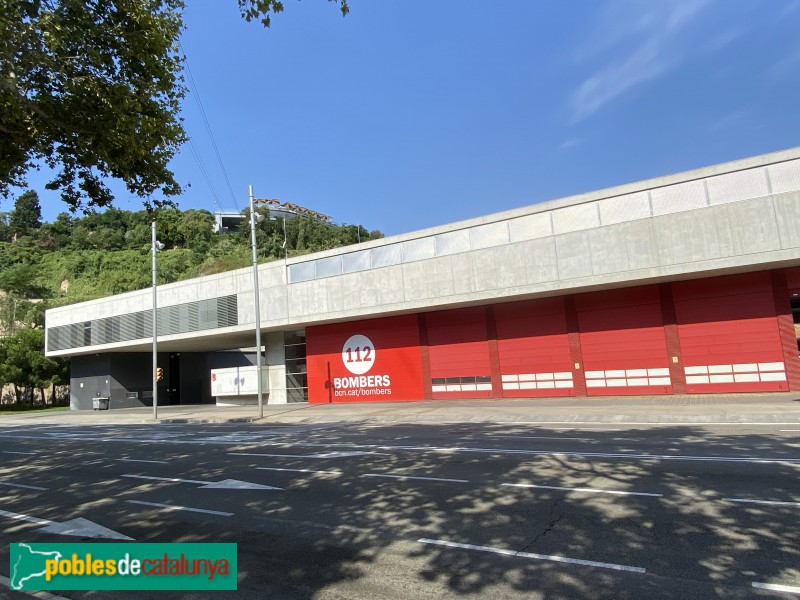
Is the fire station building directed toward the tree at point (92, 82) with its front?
yes

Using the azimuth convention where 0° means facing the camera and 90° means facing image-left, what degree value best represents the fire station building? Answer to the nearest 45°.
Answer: approximately 45°

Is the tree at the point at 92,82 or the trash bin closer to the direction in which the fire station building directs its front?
the tree

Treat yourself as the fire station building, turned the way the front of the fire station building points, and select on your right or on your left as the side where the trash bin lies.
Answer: on your right
